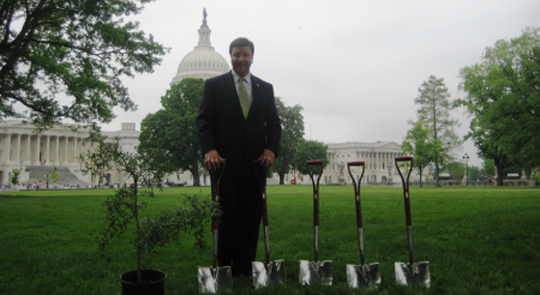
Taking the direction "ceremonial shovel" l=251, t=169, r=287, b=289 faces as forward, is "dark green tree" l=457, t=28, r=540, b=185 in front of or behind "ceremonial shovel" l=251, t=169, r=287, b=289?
behind

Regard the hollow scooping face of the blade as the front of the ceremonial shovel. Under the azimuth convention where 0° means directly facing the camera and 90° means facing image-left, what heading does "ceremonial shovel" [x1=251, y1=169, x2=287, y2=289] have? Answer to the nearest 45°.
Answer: approximately 0°

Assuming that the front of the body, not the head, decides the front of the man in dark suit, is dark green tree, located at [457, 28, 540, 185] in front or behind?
behind

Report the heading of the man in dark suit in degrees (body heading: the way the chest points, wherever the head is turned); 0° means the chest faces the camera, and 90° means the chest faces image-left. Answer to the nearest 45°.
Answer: approximately 0°
